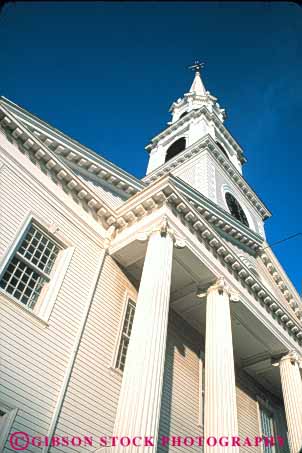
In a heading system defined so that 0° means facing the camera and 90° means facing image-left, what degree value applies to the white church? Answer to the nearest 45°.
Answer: approximately 315°
